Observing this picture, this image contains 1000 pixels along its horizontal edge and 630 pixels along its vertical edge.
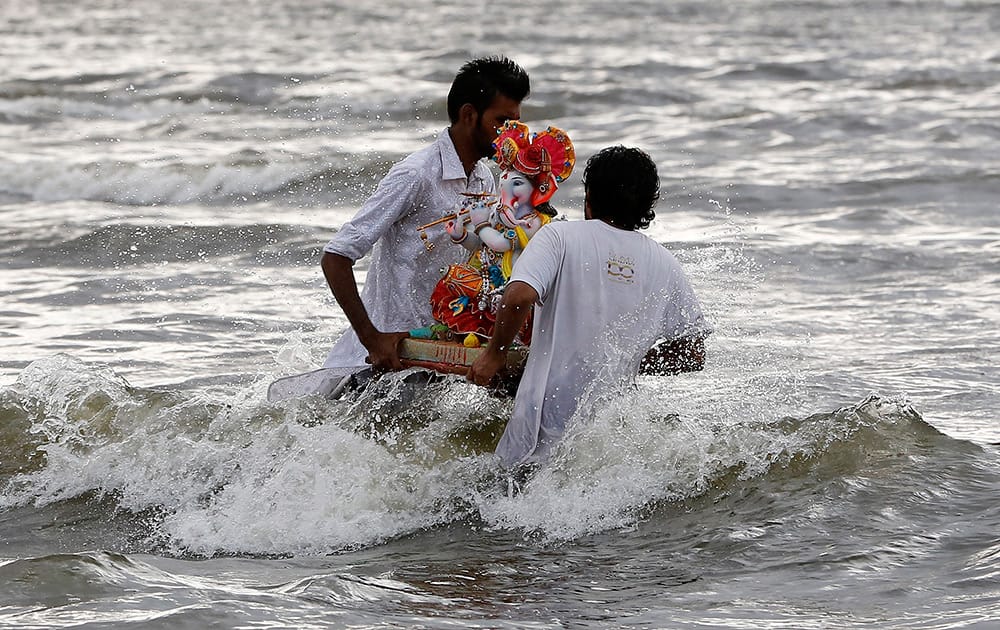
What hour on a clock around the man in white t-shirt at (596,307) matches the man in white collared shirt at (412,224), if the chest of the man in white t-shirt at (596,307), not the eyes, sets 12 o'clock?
the man in white collared shirt at (412,224) is roughly at 10 o'clock from the man in white t-shirt at (596,307).

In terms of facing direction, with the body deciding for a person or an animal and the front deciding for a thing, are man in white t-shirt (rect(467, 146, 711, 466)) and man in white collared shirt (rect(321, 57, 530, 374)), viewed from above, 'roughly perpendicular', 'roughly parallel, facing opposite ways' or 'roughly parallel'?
roughly perpendicular

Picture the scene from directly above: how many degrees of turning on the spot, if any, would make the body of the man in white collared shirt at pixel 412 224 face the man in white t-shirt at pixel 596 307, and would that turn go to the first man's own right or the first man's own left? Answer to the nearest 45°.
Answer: approximately 45° to the first man's own right

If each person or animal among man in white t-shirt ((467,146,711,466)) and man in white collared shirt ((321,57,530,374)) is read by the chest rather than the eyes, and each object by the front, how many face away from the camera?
1

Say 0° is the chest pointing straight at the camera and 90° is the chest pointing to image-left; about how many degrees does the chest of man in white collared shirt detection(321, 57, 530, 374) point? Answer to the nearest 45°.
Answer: approximately 270°

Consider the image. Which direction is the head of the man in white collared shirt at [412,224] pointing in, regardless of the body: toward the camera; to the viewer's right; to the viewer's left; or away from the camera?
to the viewer's right

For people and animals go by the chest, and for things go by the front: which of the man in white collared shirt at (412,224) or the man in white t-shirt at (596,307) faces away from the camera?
the man in white t-shirt at (596,307)

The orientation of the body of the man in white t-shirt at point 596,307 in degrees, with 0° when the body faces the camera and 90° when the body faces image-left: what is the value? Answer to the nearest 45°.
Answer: approximately 180°
